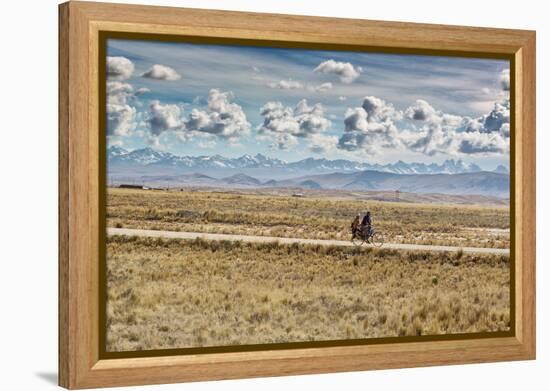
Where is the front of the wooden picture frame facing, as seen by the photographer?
facing the viewer and to the right of the viewer
